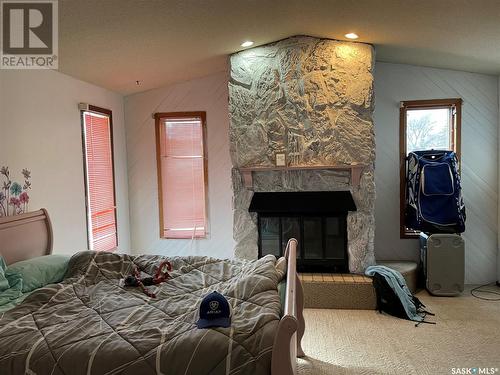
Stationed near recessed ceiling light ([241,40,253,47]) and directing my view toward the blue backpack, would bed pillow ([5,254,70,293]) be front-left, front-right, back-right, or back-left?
back-right

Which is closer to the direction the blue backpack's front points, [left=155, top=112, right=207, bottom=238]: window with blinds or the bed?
the bed

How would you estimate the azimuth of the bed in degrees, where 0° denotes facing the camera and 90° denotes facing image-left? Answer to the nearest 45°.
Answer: approximately 270°

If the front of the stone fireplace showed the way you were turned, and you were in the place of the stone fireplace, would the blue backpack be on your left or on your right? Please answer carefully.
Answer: on your left

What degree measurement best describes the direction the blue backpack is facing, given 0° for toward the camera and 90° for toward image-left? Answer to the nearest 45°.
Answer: approximately 0°

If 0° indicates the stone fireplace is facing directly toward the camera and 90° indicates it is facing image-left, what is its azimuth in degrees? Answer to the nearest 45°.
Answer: approximately 0°
